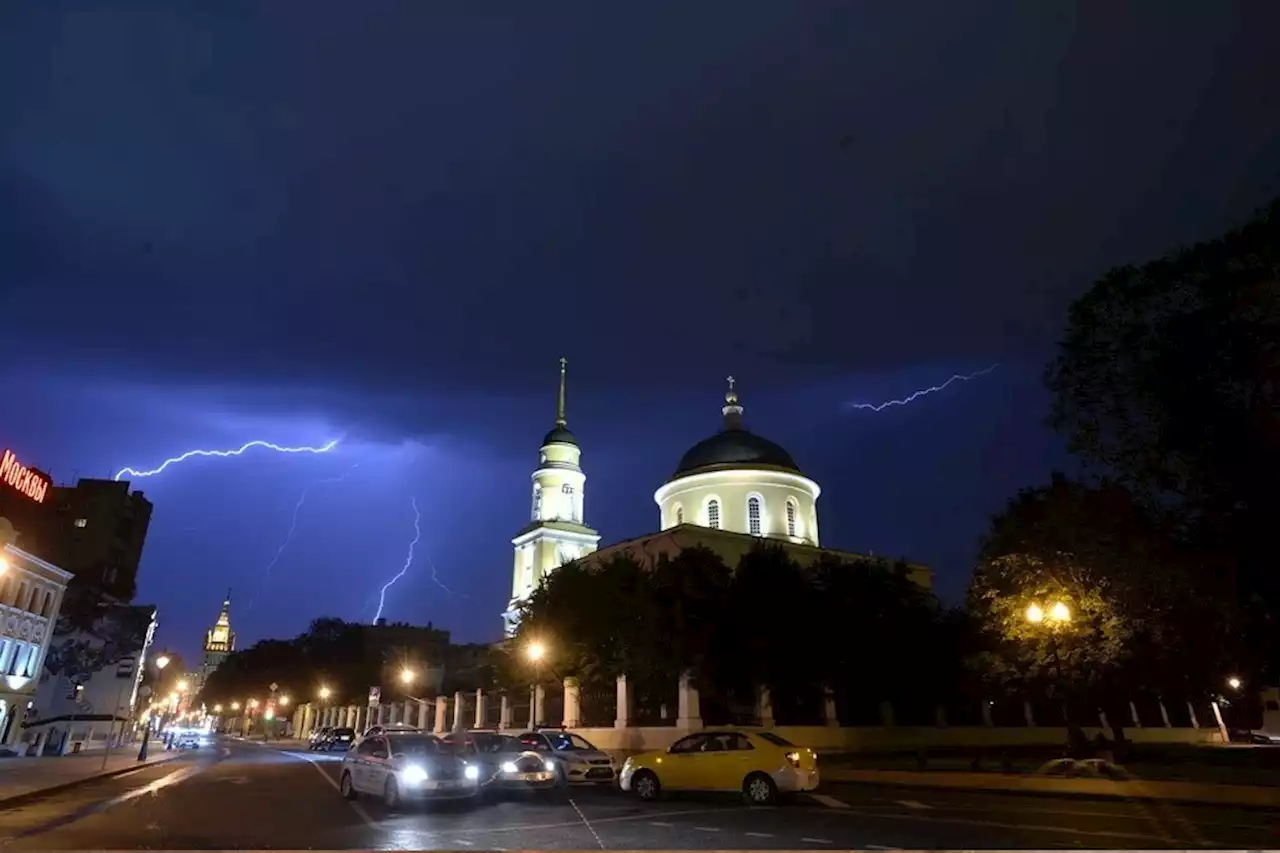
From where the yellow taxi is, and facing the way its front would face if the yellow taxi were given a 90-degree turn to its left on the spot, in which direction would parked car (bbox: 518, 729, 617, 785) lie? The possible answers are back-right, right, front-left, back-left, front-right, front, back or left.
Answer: right

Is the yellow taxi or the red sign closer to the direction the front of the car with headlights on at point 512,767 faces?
the yellow taxi

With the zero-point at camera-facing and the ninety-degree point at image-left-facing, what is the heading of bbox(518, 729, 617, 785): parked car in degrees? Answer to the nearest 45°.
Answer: approximately 315°

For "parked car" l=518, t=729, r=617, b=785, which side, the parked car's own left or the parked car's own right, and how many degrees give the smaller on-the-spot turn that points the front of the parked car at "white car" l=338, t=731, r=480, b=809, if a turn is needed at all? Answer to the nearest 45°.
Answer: approximately 90° to the parked car's own right

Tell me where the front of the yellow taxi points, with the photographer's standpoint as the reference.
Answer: facing away from the viewer and to the left of the viewer

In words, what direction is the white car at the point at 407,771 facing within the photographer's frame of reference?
facing the viewer and to the right of the viewer

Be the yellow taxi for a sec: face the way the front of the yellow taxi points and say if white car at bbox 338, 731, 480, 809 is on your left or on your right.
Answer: on your left

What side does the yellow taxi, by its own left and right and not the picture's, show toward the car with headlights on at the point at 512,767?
front

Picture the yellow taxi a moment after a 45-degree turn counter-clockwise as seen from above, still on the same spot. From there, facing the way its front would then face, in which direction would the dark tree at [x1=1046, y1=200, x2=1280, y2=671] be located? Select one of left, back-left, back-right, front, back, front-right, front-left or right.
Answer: back

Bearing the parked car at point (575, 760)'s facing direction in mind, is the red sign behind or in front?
behind

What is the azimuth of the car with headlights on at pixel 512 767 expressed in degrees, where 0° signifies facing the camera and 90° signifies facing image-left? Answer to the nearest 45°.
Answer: approximately 315°

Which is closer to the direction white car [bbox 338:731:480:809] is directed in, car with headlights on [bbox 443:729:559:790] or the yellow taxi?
the yellow taxi
